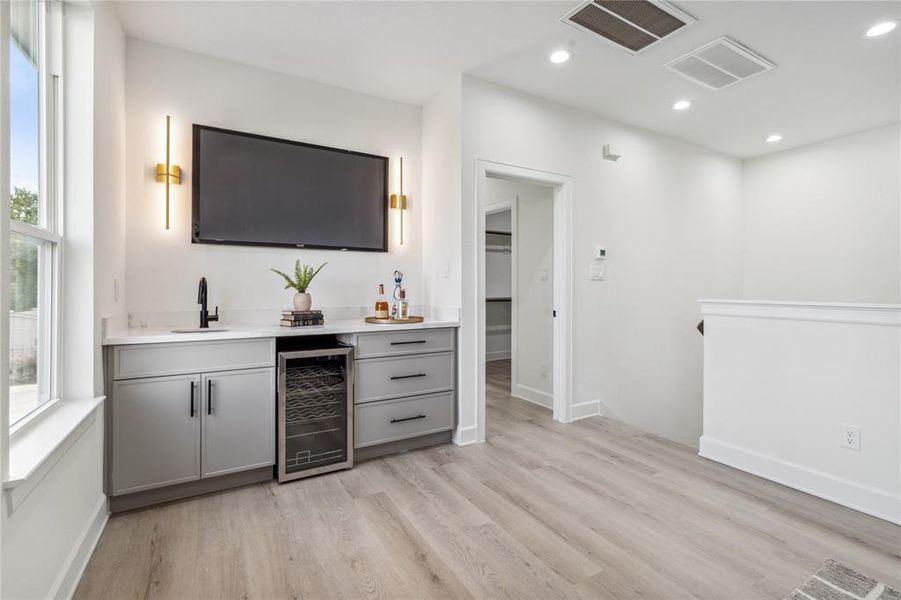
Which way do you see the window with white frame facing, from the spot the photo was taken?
facing to the right of the viewer

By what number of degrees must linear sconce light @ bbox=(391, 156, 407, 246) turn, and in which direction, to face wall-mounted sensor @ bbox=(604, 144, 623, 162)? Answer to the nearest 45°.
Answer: approximately 45° to its left

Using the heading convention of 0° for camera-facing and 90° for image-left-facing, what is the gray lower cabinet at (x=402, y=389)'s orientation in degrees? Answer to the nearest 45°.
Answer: approximately 315°

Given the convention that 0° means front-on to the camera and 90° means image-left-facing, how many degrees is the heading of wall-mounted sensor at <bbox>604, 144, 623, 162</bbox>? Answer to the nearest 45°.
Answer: approximately 315°

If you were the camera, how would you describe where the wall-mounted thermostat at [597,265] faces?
facing the viewer and to the right of the viewer

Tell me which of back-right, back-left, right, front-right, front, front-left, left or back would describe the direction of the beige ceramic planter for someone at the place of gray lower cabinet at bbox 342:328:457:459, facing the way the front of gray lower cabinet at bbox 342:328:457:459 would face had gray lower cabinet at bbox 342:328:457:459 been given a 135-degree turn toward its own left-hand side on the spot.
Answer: left

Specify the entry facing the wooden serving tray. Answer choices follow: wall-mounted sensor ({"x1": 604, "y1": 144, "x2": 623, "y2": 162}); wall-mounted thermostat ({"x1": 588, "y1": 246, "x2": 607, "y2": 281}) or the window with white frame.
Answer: the window with white frame

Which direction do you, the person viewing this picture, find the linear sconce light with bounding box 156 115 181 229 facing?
facing the viewer

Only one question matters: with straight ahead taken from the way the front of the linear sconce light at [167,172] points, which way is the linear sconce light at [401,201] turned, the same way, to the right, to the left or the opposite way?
the same way

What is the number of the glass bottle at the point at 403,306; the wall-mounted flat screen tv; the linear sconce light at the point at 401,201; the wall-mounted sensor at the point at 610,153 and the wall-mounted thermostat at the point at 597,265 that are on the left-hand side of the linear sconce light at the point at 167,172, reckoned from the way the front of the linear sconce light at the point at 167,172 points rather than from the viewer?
5

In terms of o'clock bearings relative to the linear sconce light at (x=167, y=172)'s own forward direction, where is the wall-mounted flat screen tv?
The wall-mounted flat screen tv is roughly at 9 o'clock from the linear sconce light.

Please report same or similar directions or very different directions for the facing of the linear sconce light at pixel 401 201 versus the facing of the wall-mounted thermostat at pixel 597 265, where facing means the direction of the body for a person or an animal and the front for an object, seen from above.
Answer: same or similar directions

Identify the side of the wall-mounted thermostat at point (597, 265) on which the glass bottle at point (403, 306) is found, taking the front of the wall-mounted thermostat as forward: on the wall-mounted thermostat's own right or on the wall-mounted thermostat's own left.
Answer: on the wall-mounted thermostat's own right

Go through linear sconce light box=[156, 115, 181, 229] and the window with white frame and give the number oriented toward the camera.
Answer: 1

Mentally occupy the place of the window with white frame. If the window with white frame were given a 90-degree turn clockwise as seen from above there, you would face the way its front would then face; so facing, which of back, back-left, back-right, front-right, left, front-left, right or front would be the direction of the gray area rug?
front-left

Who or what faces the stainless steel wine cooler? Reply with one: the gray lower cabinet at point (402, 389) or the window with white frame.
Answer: the window with white frame

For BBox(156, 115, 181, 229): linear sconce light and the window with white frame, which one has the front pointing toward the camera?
the linear sconce light

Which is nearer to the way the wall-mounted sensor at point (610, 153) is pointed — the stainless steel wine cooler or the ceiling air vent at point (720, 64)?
the ceiling air vent

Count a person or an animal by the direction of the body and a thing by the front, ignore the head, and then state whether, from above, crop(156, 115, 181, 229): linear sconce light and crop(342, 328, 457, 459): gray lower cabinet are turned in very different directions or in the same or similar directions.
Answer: same or similar directions

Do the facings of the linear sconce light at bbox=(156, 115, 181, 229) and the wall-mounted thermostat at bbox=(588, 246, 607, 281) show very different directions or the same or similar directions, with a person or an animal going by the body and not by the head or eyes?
same or similar directions
